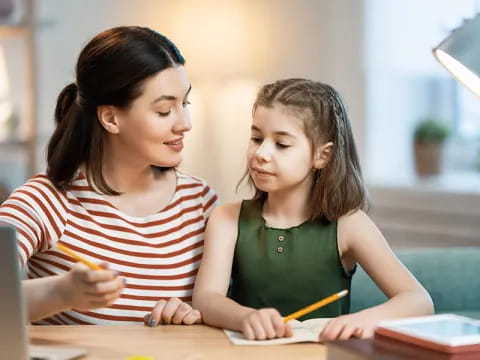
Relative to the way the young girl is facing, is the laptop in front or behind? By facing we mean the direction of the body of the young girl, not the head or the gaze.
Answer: in front

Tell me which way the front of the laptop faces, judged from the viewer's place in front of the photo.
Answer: facing away from the viewer and to the right of the viewer

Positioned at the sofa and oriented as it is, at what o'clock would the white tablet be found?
The white tablet is roughly at 12 o'clock from the sofa.

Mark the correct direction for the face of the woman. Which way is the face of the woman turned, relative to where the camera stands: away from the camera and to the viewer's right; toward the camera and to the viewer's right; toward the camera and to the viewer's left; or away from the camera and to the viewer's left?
toward the camera and to the viewer's right

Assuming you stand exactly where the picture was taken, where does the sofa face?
facing the viewer

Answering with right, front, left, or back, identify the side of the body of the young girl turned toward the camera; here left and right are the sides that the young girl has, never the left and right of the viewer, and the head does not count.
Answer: front

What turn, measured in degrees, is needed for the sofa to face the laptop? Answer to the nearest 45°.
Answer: approximately 45° to its right

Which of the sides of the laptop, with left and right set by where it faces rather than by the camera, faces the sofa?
front

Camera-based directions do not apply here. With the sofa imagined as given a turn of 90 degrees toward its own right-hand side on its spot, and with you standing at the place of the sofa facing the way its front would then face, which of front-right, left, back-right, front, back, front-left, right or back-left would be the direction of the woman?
front-left

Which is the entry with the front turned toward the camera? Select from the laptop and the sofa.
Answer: the sofa

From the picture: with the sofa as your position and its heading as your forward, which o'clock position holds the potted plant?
The potted plant is roughly at 6 o'clock from the sofa.

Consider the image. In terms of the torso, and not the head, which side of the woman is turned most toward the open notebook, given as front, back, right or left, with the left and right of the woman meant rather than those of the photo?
front

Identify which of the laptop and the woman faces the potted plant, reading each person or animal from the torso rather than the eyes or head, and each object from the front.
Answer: the laptop

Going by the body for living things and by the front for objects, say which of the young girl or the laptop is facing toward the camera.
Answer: the young girl

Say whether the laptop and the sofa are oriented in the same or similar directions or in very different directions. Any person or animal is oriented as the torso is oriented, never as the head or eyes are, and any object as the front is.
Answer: very different directions
